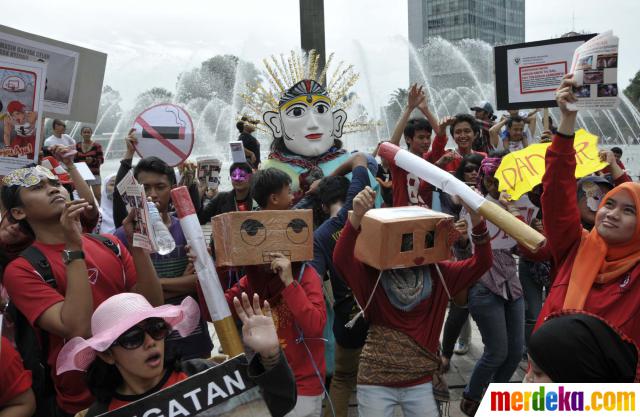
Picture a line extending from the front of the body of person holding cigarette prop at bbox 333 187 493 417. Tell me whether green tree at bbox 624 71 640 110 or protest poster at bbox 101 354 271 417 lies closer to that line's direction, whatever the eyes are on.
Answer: the protest poster

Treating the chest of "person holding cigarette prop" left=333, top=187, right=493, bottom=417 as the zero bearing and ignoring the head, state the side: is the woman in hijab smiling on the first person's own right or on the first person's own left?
on the first person's own left

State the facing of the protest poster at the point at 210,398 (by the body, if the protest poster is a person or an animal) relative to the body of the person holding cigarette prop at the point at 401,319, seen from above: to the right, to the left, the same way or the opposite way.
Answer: the same way

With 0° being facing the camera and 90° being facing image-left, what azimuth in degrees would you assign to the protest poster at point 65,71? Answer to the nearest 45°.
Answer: approximately 0°

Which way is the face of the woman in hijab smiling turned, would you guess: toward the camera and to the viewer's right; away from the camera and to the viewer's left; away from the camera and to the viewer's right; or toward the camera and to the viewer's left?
toward the camera and to the viewer's left

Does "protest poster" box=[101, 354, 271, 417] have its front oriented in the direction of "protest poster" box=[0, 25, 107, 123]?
no

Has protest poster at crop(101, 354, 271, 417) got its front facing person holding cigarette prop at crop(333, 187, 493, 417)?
no

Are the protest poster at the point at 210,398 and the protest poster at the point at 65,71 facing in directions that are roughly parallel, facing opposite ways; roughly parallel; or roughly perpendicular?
roughly parallel

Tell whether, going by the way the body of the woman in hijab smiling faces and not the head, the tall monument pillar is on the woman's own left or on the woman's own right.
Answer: on the woman's own right

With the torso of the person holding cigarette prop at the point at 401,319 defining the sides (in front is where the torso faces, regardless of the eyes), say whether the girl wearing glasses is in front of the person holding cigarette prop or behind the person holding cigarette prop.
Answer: in front

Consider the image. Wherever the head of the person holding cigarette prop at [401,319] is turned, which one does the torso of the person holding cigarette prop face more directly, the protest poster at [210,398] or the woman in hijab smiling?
the protest poster

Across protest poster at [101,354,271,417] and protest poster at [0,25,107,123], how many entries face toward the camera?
2

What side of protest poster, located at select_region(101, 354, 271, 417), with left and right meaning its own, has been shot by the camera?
front

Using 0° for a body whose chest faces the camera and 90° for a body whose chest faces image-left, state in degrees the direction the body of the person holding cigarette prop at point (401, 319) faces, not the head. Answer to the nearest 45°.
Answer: approximately 0°
